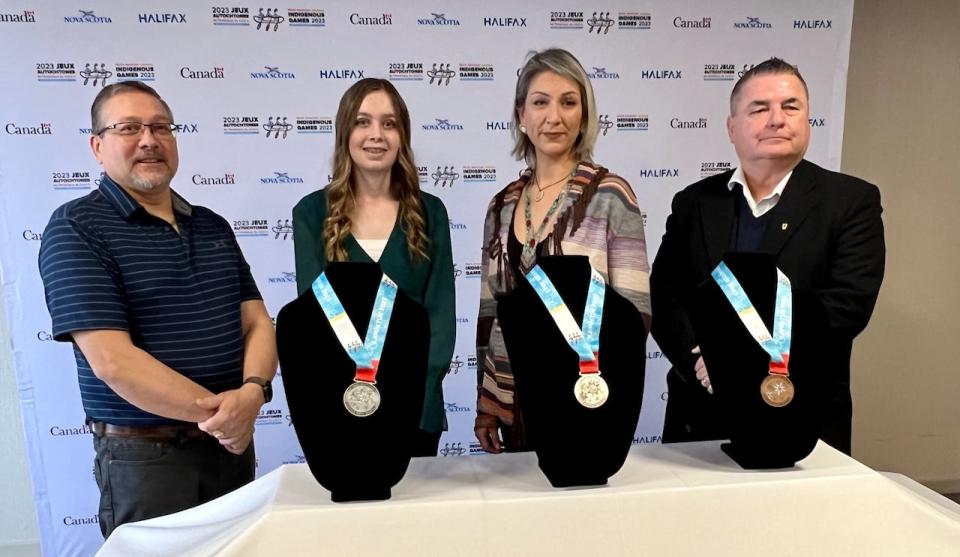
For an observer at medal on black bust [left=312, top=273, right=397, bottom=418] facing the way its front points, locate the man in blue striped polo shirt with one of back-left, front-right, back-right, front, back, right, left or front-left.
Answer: back-right

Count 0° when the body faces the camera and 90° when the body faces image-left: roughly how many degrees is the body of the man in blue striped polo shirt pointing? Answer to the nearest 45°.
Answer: approximately 315°

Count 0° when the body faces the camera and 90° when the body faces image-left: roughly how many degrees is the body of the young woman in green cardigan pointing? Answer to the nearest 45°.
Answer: approximately 0°

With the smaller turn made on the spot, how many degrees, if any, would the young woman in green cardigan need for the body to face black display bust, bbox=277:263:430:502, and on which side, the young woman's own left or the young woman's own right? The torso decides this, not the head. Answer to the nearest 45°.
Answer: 0° — they already face it

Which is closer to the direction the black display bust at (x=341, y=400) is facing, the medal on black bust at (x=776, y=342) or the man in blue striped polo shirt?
the medal on black bust

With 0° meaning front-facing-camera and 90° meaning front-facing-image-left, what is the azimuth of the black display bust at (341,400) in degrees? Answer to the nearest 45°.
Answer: approximately 0°

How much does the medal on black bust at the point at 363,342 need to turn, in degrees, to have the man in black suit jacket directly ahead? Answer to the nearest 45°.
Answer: approximately 90° to its left

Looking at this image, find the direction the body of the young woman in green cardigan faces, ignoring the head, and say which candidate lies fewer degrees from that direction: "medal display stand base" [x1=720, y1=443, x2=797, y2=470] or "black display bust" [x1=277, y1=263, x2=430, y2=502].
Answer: the black display bust

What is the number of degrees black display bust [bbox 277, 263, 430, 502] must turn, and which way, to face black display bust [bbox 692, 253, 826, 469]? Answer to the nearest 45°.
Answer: approximately 90° to its left
